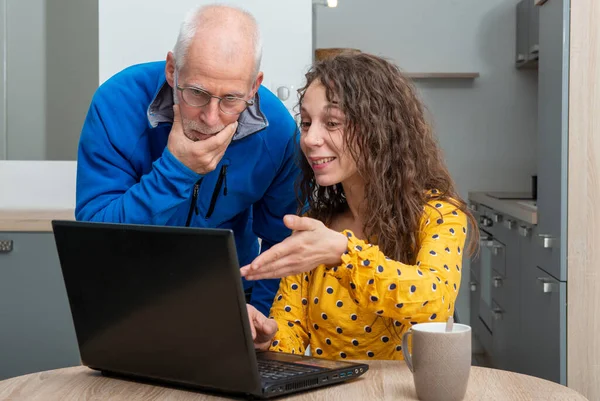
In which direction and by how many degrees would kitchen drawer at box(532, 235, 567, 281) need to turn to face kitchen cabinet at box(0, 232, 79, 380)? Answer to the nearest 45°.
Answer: approximately 45° to its right

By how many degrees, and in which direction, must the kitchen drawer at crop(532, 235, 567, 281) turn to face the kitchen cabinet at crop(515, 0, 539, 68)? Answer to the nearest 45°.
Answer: approximately 135° to its right

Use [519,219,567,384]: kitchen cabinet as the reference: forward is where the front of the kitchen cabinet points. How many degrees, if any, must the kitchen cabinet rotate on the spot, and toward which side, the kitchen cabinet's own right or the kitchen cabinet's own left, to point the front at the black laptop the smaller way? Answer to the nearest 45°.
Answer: approximately 45° to the kitchen cabinet's own left

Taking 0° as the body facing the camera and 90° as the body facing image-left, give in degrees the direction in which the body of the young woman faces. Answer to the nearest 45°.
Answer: approximately 45°

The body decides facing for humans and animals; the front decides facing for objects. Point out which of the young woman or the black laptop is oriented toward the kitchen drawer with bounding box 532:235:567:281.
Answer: the black laptop

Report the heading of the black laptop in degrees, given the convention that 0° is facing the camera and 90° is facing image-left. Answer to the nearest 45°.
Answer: approximately 225°

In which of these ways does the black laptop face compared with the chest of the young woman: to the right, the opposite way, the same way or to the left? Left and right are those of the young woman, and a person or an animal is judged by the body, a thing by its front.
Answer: the opposite way

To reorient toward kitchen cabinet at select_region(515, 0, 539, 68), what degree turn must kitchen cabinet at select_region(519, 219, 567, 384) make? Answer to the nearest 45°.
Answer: approximately 135° to its right

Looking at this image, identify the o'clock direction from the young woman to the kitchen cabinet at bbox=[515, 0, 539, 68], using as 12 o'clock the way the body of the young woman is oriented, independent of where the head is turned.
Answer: The kitchen cabinet is roughly at 5 o'clock from the young woman.

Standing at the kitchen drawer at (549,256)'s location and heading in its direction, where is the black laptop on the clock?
The black laptop is roughly at 11 o'clock from the kitchen drawer.

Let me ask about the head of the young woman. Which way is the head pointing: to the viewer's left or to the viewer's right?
to the viewer's left

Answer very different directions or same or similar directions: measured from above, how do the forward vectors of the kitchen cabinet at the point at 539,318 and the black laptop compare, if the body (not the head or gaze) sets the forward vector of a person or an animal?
very different directions

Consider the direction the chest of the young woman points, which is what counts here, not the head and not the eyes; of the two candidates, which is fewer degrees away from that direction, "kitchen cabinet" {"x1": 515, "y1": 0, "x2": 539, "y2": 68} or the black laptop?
the black laptop
